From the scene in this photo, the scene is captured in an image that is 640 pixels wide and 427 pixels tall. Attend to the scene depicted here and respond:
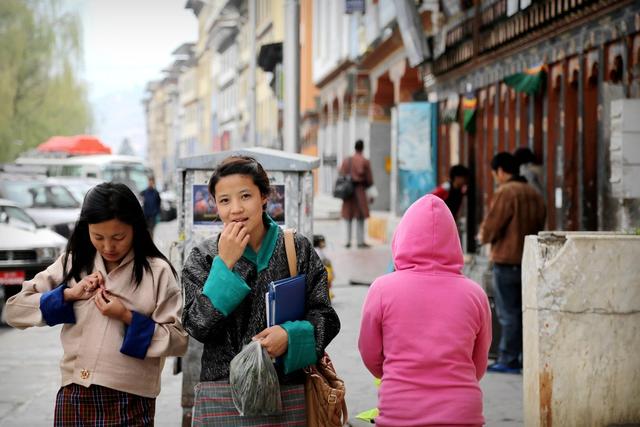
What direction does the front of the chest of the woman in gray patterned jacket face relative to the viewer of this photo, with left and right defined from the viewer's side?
facing the viewer

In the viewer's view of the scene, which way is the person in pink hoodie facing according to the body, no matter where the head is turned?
away from the camera

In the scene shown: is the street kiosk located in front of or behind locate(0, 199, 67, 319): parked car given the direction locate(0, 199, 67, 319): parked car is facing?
in front

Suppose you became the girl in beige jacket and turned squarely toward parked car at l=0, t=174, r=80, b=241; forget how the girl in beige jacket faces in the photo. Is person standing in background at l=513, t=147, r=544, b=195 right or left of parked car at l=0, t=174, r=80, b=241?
right

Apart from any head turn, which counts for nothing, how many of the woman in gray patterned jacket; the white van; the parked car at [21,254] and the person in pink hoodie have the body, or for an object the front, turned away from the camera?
1

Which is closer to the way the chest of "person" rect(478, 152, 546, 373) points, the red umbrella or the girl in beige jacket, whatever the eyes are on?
the red umbrella

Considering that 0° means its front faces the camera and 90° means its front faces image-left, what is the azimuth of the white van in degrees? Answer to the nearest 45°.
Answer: approximately 315°

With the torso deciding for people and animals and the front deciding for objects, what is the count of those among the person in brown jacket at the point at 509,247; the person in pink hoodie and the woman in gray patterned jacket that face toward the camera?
1

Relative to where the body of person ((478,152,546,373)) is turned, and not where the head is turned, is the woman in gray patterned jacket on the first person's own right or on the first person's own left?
on the first person's own left

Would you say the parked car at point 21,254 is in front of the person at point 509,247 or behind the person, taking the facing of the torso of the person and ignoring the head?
in front

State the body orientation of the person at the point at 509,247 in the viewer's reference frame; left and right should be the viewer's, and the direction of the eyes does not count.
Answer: facing away from the viewer and to the left of the viewer
